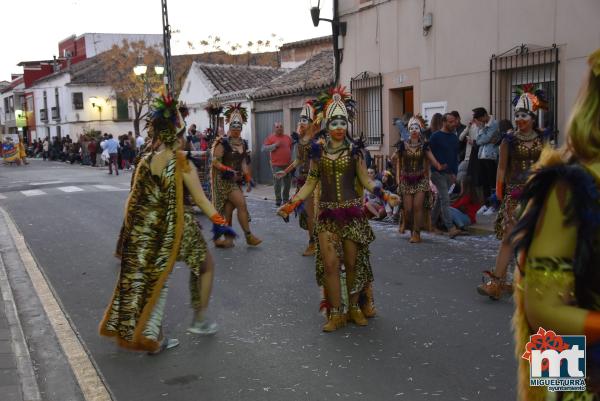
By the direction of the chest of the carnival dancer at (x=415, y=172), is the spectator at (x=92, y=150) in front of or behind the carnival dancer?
behind

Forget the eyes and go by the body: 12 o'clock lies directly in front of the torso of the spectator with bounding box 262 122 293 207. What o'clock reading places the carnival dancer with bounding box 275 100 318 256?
The carnival dancer is roughly at 12 o'clock from the spectator.

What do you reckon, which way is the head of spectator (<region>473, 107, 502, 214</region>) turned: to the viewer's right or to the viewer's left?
to the viewer's left

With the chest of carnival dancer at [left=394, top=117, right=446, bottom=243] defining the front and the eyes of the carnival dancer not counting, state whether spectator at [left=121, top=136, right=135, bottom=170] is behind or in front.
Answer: behind

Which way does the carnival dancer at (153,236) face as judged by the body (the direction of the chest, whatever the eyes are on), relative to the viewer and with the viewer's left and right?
facing away from the viewer and to the right of the viewer
